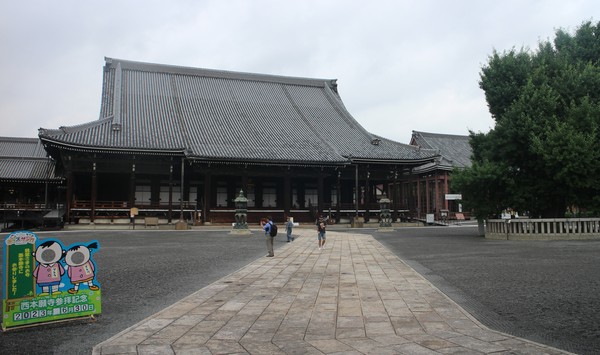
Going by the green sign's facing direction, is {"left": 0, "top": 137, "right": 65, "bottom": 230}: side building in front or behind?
behind

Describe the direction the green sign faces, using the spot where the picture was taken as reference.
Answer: facing the viewer and to the right of the viewer

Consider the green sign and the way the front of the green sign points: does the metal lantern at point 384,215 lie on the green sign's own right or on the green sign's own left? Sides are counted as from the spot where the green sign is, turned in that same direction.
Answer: on the green sign's own left

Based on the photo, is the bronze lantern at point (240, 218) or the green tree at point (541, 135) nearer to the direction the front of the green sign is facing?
the green tree

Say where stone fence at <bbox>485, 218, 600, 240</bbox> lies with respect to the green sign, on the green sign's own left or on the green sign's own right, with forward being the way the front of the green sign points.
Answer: on the green sign's own left

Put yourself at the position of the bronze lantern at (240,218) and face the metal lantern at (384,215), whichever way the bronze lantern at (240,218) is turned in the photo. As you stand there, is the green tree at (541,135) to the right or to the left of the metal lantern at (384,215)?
right

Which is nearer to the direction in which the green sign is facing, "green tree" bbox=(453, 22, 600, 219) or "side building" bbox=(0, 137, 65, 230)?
the green tree
